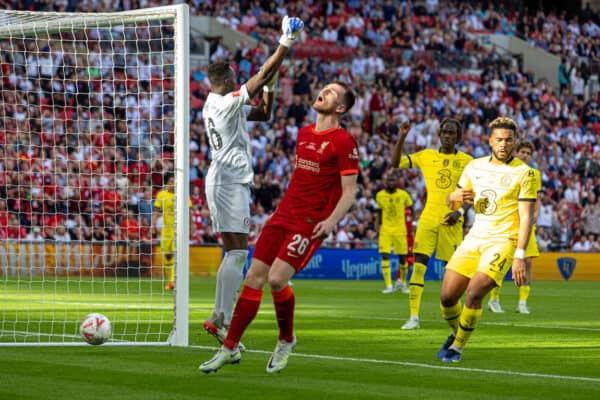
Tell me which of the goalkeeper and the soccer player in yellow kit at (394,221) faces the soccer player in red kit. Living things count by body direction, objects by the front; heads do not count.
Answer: the soccer player in yellow kit

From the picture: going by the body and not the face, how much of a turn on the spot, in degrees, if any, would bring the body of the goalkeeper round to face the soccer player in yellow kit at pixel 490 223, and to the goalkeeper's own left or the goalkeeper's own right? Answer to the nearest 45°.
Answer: approximately 45° to the goalkeeper's own right

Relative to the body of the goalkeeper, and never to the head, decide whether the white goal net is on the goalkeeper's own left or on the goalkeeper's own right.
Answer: on the goalkeeper's own left

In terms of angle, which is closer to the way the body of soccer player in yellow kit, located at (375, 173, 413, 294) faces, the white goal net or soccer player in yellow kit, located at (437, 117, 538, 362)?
the soccer player in yellow kit

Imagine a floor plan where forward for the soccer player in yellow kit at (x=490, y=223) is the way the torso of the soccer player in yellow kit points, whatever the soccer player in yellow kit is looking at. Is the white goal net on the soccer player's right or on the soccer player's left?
on the soccer player's right

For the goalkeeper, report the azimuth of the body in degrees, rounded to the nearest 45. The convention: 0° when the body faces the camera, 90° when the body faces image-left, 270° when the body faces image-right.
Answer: approximately 225°
